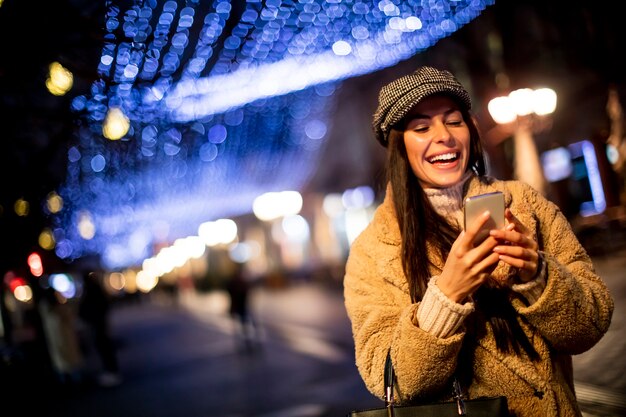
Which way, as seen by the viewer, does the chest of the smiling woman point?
toward the camera

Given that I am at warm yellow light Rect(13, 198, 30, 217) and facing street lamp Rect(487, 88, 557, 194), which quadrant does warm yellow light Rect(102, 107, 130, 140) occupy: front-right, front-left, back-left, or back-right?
front-right

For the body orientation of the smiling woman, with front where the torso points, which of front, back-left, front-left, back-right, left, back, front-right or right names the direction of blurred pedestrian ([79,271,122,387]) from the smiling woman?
back-right

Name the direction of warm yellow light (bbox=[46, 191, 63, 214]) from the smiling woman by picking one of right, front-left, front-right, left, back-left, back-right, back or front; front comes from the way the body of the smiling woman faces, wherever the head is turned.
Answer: back-right

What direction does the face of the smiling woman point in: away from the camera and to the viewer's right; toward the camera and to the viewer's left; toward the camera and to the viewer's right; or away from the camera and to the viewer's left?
toward the camera and to the viewer's right

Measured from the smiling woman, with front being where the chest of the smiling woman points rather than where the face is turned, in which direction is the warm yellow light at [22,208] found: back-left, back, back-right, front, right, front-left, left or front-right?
back-right

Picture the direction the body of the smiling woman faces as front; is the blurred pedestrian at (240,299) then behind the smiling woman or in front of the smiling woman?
behind

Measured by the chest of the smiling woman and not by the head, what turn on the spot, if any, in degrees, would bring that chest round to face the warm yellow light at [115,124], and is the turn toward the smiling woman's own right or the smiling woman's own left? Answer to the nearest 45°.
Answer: approximately 135° to the smiling woman's own right

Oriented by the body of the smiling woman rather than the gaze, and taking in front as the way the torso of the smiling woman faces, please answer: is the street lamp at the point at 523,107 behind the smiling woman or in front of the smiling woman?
behind

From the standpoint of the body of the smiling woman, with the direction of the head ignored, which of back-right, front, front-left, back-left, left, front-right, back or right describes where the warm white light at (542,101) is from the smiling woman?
back

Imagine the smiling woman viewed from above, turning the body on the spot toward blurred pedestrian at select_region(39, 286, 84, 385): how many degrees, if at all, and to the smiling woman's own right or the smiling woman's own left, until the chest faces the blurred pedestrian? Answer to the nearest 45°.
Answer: approximately 135° to the smiling woman's own right

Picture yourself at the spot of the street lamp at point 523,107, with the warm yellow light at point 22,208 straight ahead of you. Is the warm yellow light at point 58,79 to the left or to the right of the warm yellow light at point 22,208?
left
